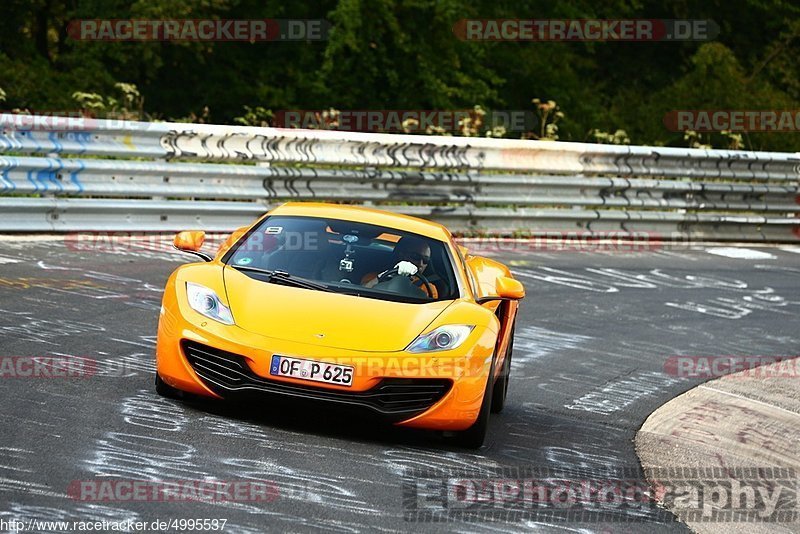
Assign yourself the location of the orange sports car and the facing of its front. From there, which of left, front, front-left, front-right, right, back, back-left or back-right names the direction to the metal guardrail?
back

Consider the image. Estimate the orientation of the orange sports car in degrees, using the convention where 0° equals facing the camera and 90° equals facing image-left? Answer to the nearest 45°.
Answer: approximately 0°
